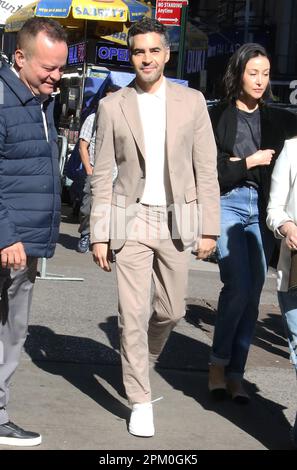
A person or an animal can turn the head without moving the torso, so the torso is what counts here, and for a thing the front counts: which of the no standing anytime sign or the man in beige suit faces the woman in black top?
the no standing anytime sign

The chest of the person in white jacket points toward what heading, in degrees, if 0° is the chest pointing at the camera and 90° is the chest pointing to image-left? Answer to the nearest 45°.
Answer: approximately 0°

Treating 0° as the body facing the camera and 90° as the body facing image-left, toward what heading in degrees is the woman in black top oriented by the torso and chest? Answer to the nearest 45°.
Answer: approximately 0°

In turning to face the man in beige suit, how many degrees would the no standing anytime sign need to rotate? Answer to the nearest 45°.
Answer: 0° — it already faces them

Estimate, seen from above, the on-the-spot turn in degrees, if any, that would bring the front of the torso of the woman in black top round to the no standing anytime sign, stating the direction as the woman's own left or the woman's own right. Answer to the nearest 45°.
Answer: approximately 180°
